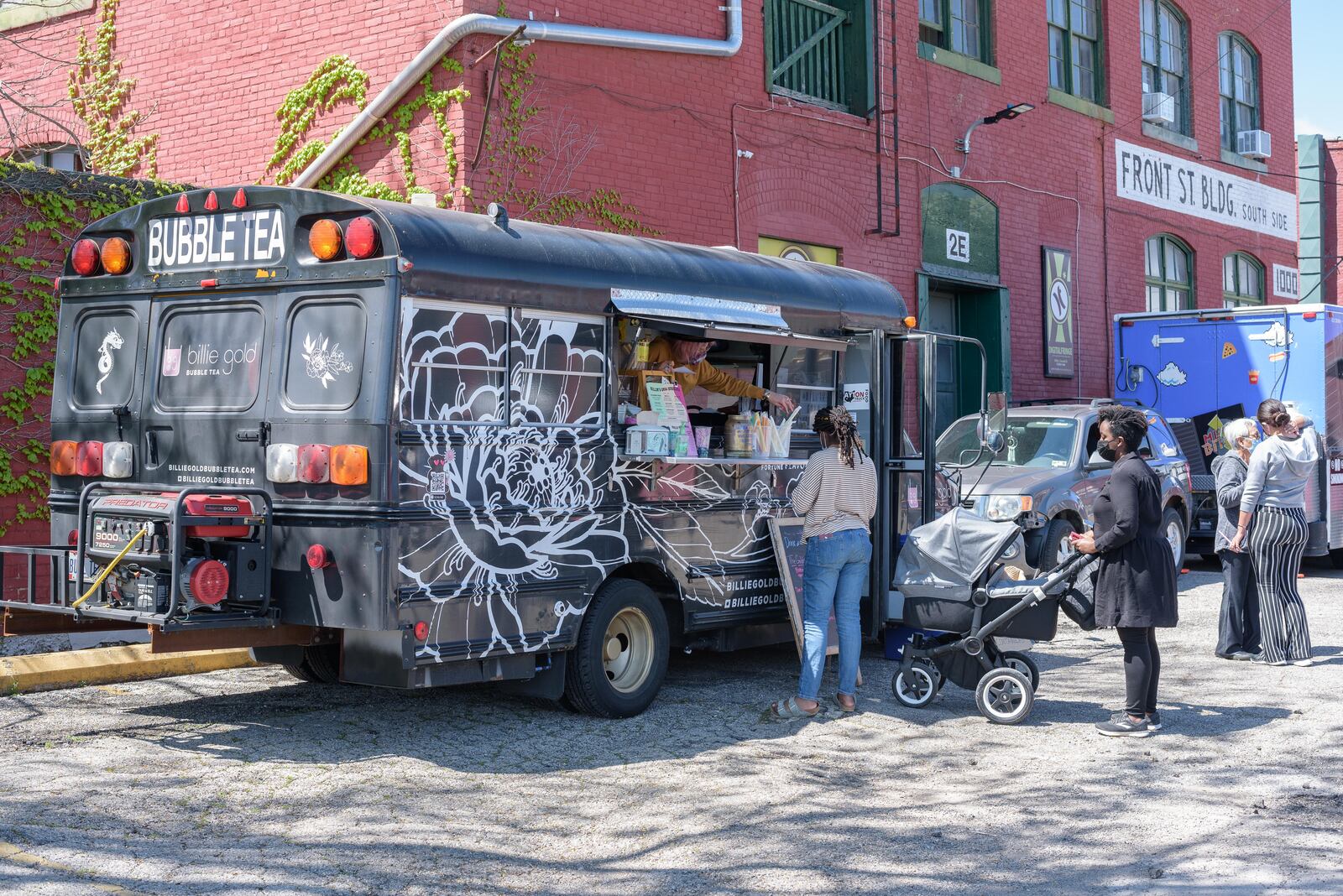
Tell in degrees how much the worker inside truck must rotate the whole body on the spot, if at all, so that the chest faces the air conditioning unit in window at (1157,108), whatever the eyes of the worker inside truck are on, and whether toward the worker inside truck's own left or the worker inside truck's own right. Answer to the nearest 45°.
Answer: approximately 90° to the worker inside truck's own left

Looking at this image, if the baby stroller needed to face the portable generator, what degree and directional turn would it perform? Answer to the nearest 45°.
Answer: approximately 45° to its left

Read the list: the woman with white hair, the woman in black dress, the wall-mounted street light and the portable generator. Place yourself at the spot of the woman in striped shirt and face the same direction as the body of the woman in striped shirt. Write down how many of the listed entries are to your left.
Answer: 1

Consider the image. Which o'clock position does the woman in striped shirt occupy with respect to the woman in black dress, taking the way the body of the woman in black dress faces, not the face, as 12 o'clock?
The woman in striped shirt is roughly at 12 o'clock from the woman in black dress.

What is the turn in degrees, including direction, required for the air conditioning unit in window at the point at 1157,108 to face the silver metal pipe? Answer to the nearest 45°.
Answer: approximately 90° to its right

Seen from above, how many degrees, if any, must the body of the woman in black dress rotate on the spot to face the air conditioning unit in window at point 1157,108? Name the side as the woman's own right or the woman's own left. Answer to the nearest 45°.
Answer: approximately 90° to the woman's own right

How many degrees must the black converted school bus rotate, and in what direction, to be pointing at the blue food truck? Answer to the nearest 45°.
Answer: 0° — it already faces it

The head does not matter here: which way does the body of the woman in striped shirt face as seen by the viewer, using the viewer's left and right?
facing away from the viewer and to the left of the viewer

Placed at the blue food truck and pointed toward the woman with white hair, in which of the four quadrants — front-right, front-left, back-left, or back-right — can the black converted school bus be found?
front-right

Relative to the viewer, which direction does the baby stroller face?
to the viewer's left

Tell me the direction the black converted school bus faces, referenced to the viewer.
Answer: facing away from the viewer and to the right of the viewer

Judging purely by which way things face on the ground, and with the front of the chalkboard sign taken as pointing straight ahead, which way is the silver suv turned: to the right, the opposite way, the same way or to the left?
to the right

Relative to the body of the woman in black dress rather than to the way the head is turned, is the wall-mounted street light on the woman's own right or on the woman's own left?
on the woman's own right

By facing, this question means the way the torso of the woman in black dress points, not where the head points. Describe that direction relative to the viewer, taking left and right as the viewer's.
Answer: facing to the left of the viewer

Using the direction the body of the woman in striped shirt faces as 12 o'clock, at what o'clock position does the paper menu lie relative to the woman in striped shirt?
The paper menu is roughly at 10 o'clock from the woman in striped shirt.

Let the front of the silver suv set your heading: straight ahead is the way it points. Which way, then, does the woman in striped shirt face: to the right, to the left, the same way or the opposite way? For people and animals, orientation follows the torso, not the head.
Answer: to the right

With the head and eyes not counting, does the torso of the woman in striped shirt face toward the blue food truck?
no

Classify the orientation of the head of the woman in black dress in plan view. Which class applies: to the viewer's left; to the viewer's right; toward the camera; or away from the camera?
to the viewer's left

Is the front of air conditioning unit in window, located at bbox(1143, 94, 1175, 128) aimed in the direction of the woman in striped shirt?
no

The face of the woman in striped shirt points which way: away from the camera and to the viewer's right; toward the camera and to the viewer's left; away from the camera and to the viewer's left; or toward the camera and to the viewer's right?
away from the camera and to the viewer's left
